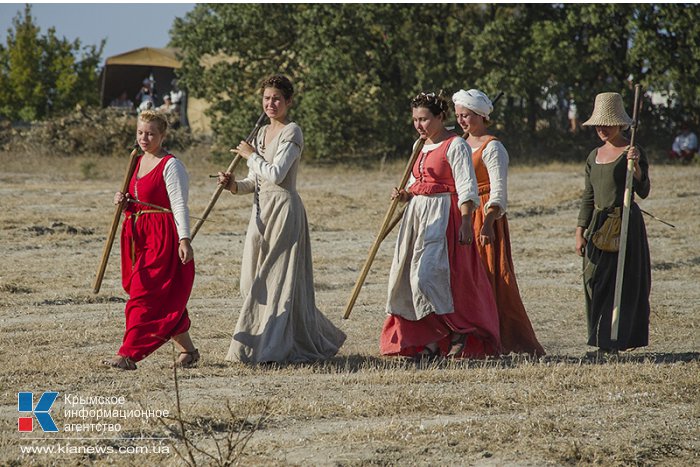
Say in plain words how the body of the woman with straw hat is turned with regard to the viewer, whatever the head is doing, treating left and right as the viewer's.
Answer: facing the viewer and to the left of the viewer

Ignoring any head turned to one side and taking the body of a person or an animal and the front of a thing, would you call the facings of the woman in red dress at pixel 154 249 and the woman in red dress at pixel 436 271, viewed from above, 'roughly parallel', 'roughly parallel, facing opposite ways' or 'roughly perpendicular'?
roughly parallel

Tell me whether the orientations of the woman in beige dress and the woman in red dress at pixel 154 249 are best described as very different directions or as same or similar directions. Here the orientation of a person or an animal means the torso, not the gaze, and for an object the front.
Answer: same or similar directions

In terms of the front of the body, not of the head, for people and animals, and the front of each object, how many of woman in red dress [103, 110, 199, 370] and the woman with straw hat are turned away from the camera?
0

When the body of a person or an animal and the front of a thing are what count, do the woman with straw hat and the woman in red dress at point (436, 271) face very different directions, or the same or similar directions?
same or similar directions

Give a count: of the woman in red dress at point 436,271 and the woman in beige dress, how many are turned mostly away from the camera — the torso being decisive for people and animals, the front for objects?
0

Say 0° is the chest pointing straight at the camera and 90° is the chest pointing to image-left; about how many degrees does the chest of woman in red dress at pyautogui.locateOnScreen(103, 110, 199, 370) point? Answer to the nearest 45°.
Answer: approximately 45°

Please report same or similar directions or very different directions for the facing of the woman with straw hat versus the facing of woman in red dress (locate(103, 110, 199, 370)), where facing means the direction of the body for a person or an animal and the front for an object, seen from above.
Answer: same or similar directions

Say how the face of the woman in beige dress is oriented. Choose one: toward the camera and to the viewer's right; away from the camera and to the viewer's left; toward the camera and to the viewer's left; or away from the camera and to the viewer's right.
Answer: toward the camera and to the viewer's left

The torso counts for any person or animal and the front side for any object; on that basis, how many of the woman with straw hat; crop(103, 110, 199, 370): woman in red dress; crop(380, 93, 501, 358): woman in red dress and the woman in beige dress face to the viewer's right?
0

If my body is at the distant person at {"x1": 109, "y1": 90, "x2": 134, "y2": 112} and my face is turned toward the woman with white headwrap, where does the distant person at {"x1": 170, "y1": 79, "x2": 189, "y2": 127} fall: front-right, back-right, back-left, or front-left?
front-left

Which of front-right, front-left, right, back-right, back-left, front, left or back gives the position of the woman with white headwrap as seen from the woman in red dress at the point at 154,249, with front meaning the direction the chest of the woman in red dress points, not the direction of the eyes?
back-left

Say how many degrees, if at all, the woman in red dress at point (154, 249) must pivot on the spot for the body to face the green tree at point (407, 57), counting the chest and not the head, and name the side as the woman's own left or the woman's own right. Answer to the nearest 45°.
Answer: approximately 135° to the woman's own right

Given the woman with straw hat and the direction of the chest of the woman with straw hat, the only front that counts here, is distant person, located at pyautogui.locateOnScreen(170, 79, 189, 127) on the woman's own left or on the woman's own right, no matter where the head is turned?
on the woman's own right

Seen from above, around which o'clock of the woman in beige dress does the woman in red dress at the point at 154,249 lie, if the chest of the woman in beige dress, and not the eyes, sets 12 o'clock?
The woman in red dress is roughly at 1 o'clock from the woman in beige dress.
